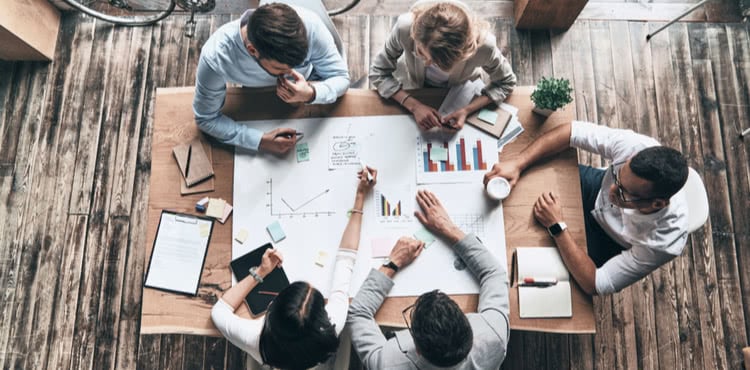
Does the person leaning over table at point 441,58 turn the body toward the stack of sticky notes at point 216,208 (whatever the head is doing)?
no

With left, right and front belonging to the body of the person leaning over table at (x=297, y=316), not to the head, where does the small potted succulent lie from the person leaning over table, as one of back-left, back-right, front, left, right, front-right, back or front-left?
right

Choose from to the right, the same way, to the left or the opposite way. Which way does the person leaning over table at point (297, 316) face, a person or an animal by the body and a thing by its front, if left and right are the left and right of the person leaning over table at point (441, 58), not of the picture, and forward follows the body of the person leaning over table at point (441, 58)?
the opposite way

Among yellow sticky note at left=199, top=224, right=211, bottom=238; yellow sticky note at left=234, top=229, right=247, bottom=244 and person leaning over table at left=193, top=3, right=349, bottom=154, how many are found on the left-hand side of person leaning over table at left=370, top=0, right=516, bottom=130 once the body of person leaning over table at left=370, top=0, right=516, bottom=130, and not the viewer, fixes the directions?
0

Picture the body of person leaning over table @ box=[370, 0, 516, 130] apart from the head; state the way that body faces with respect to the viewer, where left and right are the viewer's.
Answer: facing the viewer

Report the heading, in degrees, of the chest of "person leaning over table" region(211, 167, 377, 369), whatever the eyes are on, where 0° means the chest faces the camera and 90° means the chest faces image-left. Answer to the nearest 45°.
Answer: approximately 180°

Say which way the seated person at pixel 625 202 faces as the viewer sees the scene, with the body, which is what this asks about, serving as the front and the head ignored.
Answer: to the viewer's left

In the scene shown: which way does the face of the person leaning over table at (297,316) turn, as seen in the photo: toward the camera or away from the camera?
away from the camera

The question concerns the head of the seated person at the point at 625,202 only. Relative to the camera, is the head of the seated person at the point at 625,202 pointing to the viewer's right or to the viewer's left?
to the viewer's left

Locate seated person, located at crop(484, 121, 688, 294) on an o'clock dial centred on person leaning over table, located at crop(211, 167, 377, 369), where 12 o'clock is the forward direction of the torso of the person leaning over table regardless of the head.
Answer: The seated person is roughly at 3 o'clock from the person leaning over table.

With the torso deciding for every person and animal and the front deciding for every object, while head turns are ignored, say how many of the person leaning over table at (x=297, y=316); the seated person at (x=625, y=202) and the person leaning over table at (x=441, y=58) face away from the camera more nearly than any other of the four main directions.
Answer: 1

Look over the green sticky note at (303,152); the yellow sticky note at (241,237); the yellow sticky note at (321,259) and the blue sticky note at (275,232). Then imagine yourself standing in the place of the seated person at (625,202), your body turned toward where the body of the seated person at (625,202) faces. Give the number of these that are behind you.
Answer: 0

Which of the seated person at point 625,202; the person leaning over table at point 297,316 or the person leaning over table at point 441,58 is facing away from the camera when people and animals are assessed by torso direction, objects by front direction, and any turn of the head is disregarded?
the person leaning over table at point 297,316

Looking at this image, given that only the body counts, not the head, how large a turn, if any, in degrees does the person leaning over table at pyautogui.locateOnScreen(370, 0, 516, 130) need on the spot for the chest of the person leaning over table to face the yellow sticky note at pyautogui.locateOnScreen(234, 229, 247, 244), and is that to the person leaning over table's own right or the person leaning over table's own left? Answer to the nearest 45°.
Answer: approximately 90° to the person leaning over table's own right

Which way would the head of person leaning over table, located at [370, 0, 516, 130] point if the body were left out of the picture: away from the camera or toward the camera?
toward the camera

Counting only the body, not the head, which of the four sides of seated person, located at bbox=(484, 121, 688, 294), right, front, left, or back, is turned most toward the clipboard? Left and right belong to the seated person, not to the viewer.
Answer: front
